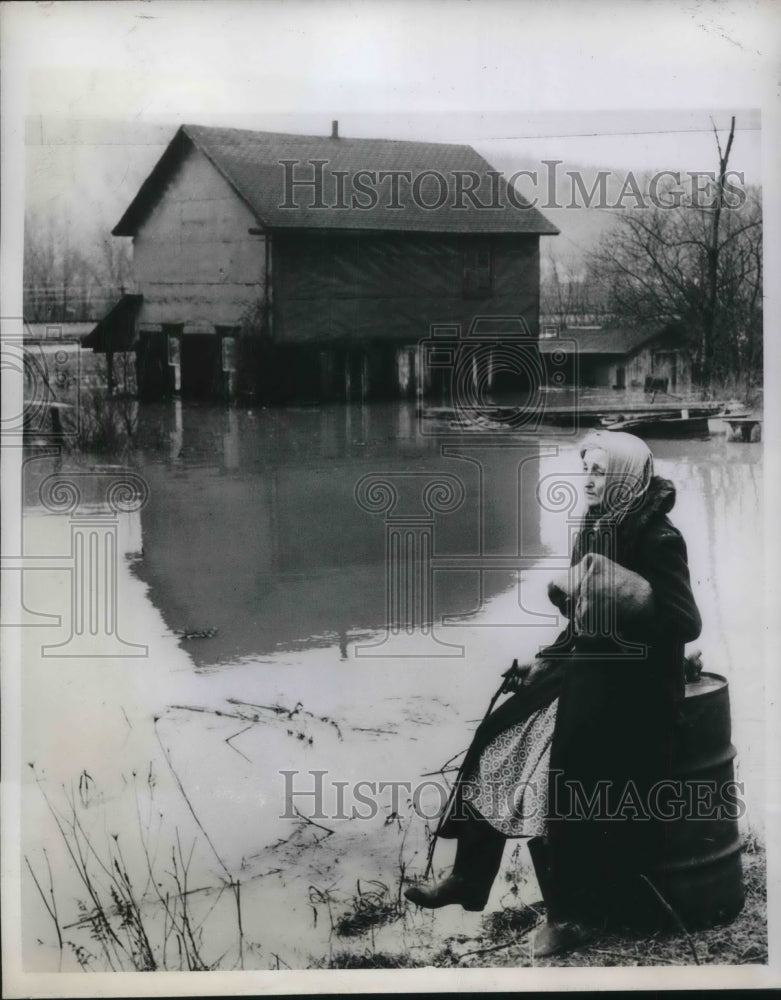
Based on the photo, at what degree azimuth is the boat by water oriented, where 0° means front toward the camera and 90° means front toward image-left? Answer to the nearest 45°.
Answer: approximately 90°

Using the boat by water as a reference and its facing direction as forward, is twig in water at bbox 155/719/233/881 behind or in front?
in front
